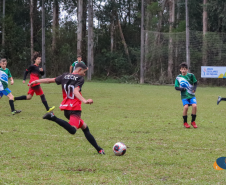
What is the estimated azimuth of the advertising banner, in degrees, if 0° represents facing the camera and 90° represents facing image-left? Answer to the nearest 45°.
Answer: approximately 0°

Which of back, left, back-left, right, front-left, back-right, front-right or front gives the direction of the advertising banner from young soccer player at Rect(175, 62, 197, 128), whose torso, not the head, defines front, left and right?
back

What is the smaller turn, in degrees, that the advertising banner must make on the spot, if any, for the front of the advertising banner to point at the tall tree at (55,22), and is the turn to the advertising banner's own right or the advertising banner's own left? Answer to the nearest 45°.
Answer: approximately 135° to the advertising banner's own right

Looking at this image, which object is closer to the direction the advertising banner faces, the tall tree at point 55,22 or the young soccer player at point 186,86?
the young soccer player

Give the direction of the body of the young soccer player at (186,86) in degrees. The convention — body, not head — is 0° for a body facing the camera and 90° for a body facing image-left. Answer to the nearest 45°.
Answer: approximately 0°

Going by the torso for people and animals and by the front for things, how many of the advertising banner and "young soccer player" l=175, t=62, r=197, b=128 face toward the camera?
2
